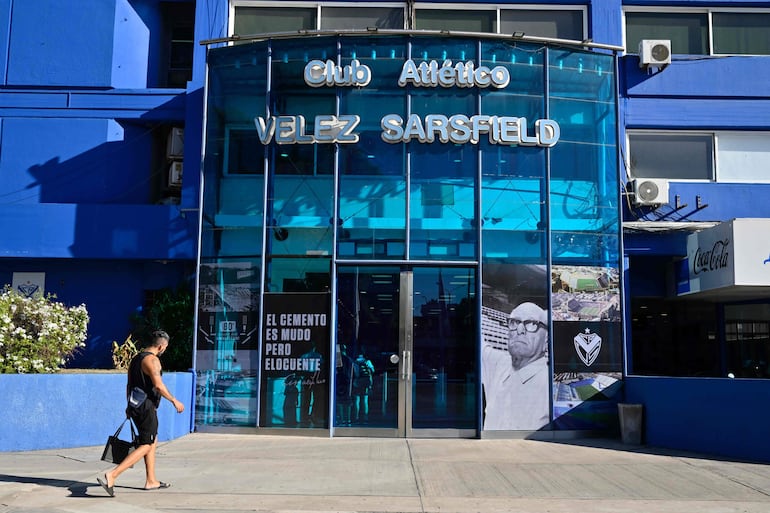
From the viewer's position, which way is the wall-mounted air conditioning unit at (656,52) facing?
facing the viewer

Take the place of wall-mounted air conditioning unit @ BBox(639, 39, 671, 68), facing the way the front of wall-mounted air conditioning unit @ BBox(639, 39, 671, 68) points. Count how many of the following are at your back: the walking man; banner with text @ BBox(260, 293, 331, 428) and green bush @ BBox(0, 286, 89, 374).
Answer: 0

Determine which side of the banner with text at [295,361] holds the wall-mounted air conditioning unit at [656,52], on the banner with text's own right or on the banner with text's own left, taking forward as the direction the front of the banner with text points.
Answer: on the banner with text's own left

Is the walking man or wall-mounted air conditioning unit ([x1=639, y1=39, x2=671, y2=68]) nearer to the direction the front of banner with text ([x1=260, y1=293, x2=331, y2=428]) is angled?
the walking man

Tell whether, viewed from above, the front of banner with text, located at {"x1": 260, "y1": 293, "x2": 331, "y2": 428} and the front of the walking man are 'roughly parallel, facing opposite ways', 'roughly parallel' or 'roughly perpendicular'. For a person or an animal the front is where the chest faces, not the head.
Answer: roughly perpendicular

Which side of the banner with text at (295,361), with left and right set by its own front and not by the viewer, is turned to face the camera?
front

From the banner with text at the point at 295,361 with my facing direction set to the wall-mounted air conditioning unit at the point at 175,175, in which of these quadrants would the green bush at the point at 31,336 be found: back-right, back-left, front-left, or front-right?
front-left

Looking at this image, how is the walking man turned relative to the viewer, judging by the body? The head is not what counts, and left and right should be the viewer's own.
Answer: facing to the right of the viewer

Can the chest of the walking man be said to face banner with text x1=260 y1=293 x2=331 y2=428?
no

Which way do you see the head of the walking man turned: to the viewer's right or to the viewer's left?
to the viewer's right

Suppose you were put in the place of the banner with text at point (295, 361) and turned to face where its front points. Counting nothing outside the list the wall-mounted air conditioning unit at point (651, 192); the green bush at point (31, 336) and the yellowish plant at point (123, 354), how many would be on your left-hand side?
1

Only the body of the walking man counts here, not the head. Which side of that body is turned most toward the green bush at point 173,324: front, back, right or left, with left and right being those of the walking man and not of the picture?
left

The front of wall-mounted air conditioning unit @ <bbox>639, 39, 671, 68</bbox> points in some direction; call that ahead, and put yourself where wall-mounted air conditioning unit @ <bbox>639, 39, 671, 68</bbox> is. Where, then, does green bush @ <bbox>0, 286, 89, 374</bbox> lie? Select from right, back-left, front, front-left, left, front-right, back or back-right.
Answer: front-right

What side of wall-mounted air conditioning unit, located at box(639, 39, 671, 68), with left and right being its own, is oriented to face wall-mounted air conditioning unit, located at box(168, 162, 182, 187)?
right

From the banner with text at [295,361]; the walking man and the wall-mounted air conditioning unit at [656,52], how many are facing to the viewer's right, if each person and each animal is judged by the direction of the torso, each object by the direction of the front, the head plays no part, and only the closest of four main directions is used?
1

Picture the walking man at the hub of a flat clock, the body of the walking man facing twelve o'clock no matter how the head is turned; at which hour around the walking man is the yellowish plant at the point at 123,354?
The yellowish plant is roughly at 9 o'clock from the walking man.
